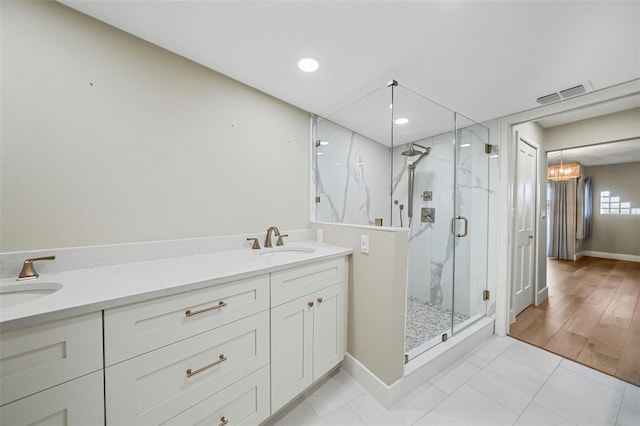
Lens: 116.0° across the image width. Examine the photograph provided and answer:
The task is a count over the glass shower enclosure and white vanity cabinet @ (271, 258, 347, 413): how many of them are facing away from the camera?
0

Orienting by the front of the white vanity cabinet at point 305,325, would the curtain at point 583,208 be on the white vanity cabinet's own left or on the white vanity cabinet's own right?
on the white vanity cabinet's own left

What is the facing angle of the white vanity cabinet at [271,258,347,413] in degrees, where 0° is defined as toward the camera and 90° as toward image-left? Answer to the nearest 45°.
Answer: approximately 315°

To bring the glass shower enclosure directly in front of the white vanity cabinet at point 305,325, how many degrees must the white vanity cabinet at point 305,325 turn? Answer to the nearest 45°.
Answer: approximately 90° to its left

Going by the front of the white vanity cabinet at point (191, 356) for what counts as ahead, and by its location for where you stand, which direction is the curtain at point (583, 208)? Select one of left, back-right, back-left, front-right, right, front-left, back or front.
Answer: front-left

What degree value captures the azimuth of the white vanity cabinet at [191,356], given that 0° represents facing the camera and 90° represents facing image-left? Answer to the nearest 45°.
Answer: approximately 315°

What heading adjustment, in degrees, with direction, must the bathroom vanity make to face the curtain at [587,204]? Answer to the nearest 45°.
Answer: approximately 45° to its left

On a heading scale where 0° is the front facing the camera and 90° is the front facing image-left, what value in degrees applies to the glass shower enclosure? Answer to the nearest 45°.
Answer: approximately 315°

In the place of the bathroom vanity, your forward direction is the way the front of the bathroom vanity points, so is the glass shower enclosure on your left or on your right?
on your left

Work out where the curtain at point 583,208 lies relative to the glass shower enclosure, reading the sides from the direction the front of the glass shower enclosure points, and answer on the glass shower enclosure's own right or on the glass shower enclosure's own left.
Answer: on the glass shower enclosure's own left

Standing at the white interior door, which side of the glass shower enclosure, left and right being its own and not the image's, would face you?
left
